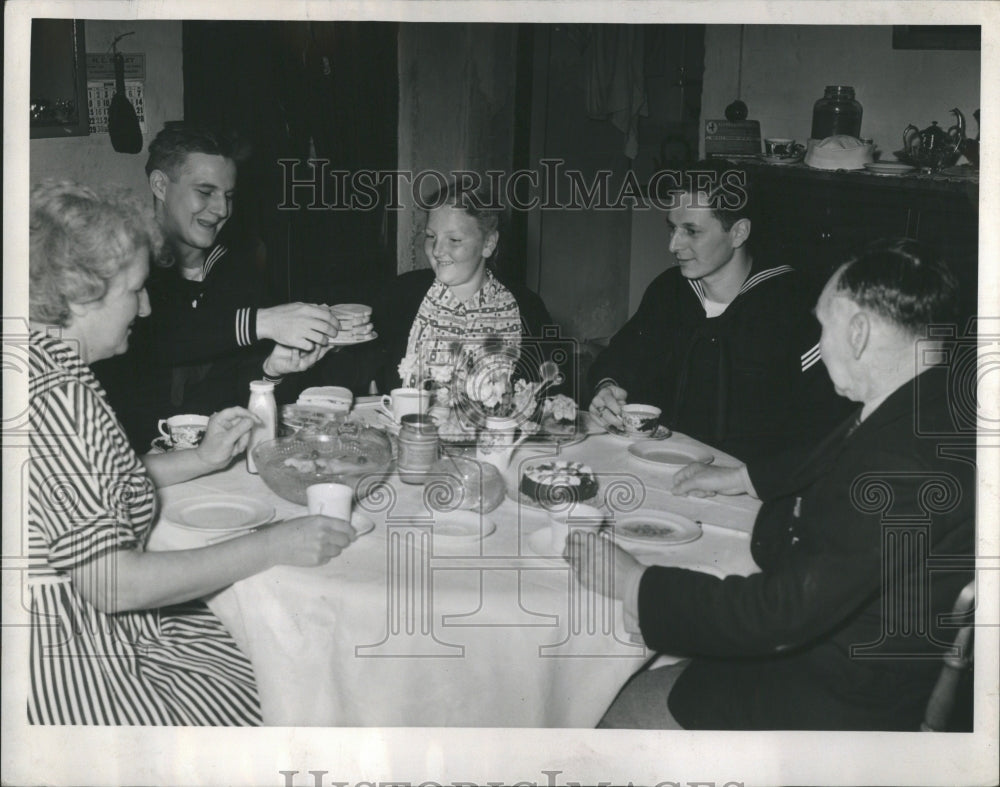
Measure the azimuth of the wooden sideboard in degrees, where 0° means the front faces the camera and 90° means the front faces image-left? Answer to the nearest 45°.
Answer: approximately 0°

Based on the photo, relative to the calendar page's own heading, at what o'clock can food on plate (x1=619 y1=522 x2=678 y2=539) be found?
The food on plate is roughly at 11 o'clock from the calendar page.

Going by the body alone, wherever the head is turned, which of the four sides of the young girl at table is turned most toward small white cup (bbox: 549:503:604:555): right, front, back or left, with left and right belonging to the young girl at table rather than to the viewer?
front

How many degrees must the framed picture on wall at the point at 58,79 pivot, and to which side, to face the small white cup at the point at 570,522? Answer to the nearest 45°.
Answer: approximately 45° to its left

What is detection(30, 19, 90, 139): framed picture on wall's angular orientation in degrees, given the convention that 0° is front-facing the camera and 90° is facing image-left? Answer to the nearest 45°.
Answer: approximately 0°

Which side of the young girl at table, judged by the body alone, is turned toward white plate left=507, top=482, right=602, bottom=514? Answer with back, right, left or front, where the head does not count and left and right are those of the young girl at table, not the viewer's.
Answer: front

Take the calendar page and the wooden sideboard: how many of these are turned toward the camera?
2

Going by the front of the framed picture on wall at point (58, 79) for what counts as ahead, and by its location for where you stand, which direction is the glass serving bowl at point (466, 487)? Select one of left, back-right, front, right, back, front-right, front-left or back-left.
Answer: front-left

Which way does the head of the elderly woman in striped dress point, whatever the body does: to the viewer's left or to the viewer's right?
to the viewer's right
